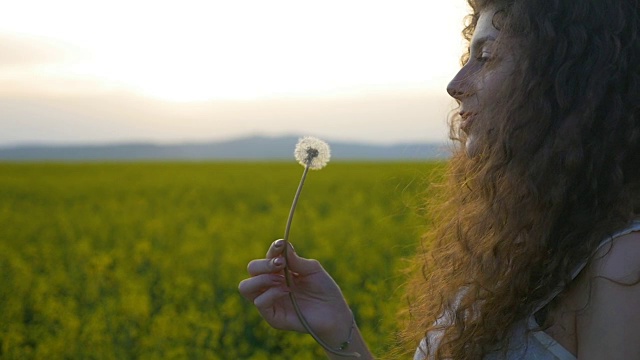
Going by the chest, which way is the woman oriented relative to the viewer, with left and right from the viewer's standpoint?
facing to the left of the viewer

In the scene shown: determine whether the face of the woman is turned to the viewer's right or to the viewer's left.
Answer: to the viewer's left
